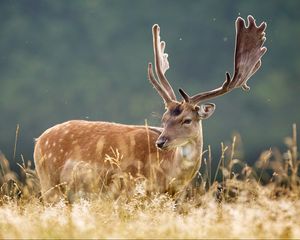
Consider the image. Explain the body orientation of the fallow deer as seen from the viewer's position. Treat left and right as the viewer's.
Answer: facing to the right of the viewer
